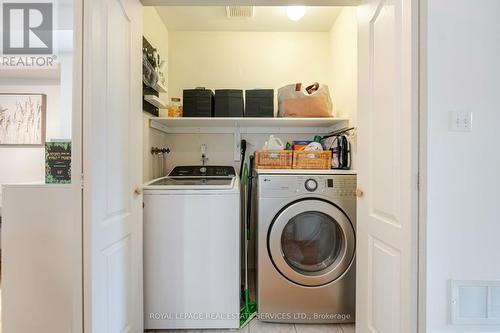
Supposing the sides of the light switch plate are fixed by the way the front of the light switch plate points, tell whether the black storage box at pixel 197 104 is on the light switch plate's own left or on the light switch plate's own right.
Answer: on the light switch plate's own right

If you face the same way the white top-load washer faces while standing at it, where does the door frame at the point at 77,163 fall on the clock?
The door frame is roughly at 1 o'clock from the white top-load washer.

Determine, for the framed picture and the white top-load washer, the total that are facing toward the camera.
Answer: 2

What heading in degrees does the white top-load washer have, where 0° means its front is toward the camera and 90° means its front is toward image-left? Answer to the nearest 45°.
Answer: approximately 0°

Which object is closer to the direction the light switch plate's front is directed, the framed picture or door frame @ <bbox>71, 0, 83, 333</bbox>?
the door frame

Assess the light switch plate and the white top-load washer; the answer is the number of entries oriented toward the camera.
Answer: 2

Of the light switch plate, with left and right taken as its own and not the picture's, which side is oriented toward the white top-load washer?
right
